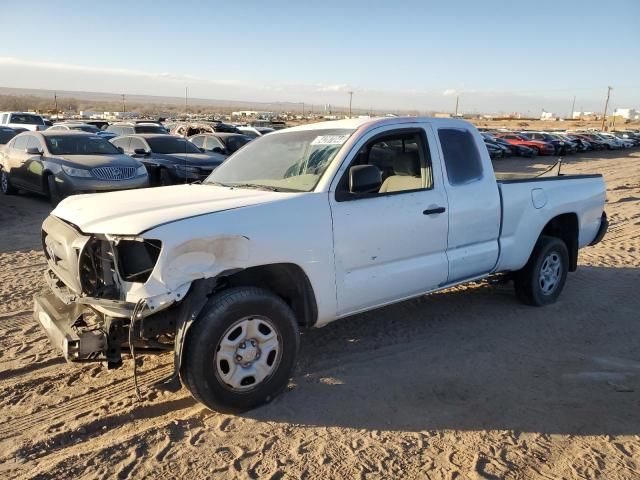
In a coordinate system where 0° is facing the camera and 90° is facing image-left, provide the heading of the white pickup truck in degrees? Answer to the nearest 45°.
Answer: approximately 45°

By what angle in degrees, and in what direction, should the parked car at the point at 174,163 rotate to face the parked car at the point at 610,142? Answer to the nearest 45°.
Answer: approximately 90° to its left

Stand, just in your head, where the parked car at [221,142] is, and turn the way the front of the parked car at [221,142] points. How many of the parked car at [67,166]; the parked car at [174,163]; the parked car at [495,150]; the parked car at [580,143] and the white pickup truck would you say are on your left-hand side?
2

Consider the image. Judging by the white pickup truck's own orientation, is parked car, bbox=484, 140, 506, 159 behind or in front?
behind

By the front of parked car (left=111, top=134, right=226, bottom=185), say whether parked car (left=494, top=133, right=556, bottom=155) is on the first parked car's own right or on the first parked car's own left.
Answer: on the first parked car's own left

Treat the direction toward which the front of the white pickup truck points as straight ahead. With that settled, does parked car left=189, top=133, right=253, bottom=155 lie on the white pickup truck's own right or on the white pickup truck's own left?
on the white pickup truck's own right

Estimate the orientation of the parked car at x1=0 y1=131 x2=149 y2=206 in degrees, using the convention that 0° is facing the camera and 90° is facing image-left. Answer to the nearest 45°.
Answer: approximately 315°

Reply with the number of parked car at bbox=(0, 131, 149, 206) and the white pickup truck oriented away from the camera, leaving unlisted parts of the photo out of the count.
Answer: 0

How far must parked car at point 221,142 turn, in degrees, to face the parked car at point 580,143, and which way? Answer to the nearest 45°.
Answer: approximately 90° to its left

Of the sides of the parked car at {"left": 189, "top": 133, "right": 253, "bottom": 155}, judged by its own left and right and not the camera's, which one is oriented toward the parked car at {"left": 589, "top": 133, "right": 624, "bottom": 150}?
left

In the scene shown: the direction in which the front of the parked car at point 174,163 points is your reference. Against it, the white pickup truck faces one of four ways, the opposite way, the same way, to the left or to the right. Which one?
to the right

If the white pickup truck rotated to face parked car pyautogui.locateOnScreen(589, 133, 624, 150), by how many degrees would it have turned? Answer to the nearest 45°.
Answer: approximately 180°

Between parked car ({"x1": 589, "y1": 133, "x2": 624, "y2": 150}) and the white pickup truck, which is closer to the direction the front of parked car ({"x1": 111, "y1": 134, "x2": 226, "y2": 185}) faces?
the white pickup truck

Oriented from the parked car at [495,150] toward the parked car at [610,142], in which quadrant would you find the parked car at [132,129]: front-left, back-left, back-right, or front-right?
back-left
